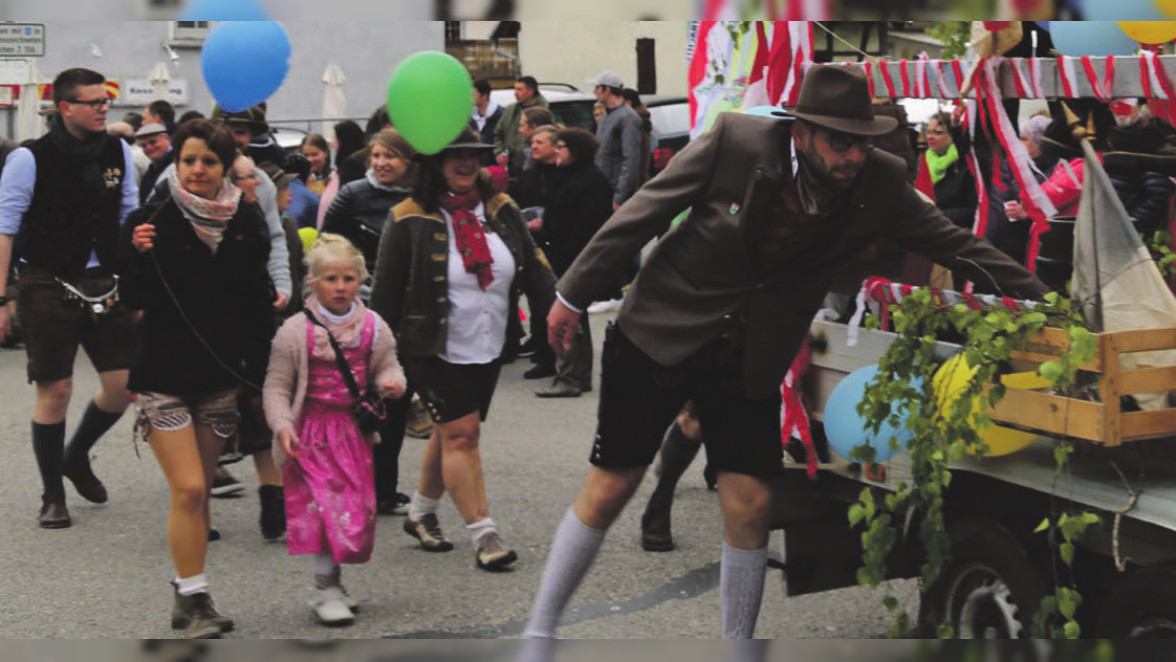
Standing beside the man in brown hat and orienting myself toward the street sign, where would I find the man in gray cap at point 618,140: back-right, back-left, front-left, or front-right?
front-right

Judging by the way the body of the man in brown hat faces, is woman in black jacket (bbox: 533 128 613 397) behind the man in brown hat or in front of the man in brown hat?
behind

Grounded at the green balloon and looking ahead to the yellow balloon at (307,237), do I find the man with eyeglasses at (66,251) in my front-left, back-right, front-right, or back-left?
front-left

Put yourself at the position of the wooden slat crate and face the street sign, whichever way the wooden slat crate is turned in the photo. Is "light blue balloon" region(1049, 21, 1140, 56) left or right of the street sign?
right
